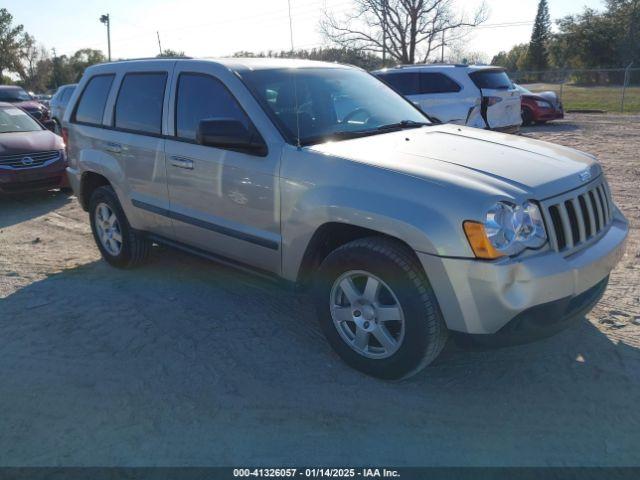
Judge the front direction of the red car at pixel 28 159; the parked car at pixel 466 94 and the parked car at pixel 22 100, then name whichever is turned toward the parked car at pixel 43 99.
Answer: the parked car at pixel 466 94

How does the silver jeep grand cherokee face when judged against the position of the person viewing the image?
facing the viewer and to the right of the viewer

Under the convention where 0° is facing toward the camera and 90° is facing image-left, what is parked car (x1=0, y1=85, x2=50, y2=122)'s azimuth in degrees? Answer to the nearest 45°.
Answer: approximately 315°

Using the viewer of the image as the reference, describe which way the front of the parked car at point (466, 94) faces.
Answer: facing away from the viewer and to the left of the viewer

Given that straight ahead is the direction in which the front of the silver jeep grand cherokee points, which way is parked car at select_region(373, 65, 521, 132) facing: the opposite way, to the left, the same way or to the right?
the opposite way

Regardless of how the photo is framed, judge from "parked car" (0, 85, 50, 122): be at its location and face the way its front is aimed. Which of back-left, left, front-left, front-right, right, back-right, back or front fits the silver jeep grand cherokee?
front-right

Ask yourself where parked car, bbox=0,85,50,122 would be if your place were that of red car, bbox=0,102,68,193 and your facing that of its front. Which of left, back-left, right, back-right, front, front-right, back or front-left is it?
back-left

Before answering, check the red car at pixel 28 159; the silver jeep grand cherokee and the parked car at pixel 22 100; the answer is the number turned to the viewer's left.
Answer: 0

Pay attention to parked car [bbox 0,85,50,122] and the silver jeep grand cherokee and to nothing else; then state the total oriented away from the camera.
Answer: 0

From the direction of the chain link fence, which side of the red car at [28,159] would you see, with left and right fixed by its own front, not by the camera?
left

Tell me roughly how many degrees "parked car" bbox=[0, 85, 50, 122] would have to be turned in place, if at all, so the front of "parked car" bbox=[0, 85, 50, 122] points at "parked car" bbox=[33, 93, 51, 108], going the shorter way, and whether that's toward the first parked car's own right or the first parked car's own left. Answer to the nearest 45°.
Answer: approximately 135° to the first parked car's own left

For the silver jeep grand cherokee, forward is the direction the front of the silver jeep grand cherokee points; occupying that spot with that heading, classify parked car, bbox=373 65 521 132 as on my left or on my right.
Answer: on my left

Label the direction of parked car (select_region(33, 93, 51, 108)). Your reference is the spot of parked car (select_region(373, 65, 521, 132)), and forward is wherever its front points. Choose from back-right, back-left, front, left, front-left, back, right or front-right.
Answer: front
